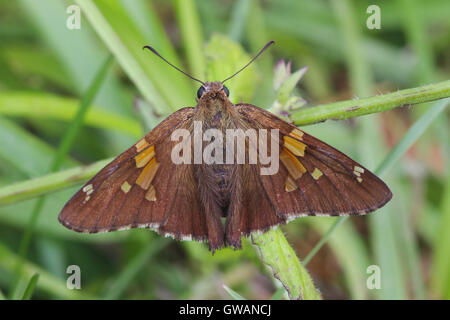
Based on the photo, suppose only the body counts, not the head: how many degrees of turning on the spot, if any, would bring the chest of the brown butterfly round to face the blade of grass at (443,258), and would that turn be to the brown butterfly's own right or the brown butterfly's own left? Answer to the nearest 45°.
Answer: approximately 45° to the brown butterfly's own right

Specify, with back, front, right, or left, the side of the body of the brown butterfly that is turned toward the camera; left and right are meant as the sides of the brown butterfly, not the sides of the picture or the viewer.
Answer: back
